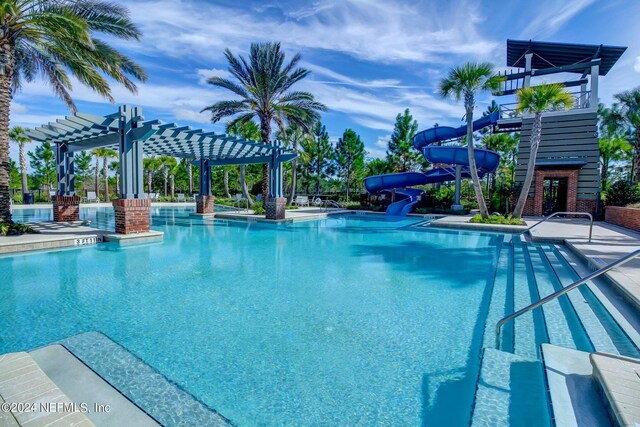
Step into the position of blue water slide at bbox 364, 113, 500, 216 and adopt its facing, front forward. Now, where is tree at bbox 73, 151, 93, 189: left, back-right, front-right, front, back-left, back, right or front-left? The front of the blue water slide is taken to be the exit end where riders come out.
front-right

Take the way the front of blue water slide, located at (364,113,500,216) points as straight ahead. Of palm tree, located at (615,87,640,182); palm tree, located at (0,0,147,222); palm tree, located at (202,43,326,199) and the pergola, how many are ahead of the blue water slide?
3

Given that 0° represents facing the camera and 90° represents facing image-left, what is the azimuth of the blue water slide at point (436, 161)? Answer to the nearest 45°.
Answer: approximately 45°

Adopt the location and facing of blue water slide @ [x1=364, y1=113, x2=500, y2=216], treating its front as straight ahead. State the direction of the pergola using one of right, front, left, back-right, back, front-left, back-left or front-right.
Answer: front

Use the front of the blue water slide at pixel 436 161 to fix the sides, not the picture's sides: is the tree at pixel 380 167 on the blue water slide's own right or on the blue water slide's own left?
on the blue water slide's own right

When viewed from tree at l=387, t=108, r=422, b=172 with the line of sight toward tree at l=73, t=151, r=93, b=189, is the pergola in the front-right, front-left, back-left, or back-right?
front-left

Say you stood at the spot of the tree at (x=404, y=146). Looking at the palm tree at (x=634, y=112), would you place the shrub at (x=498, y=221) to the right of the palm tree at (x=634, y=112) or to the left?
right

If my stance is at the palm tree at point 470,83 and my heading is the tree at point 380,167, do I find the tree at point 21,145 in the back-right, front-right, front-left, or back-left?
front-left

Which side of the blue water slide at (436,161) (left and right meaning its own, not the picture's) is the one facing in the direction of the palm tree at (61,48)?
front

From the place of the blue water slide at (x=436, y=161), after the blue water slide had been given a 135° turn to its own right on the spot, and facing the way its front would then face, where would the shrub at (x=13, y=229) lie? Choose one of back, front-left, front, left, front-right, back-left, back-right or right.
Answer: back-left

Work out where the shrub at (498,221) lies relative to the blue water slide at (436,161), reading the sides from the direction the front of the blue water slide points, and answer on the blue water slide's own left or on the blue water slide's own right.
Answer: on the blue water slide's own left

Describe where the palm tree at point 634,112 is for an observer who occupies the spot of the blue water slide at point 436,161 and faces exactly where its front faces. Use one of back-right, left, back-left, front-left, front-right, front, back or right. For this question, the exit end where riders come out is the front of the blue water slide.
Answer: back-left

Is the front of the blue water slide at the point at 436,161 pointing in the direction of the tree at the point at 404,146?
no

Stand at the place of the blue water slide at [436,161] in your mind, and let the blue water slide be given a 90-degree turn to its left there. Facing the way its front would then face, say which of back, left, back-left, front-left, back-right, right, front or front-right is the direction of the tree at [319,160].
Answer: back

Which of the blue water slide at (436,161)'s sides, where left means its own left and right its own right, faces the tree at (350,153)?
right

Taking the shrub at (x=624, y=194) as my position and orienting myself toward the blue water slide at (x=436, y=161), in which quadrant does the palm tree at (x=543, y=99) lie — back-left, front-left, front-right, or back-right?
front-left
